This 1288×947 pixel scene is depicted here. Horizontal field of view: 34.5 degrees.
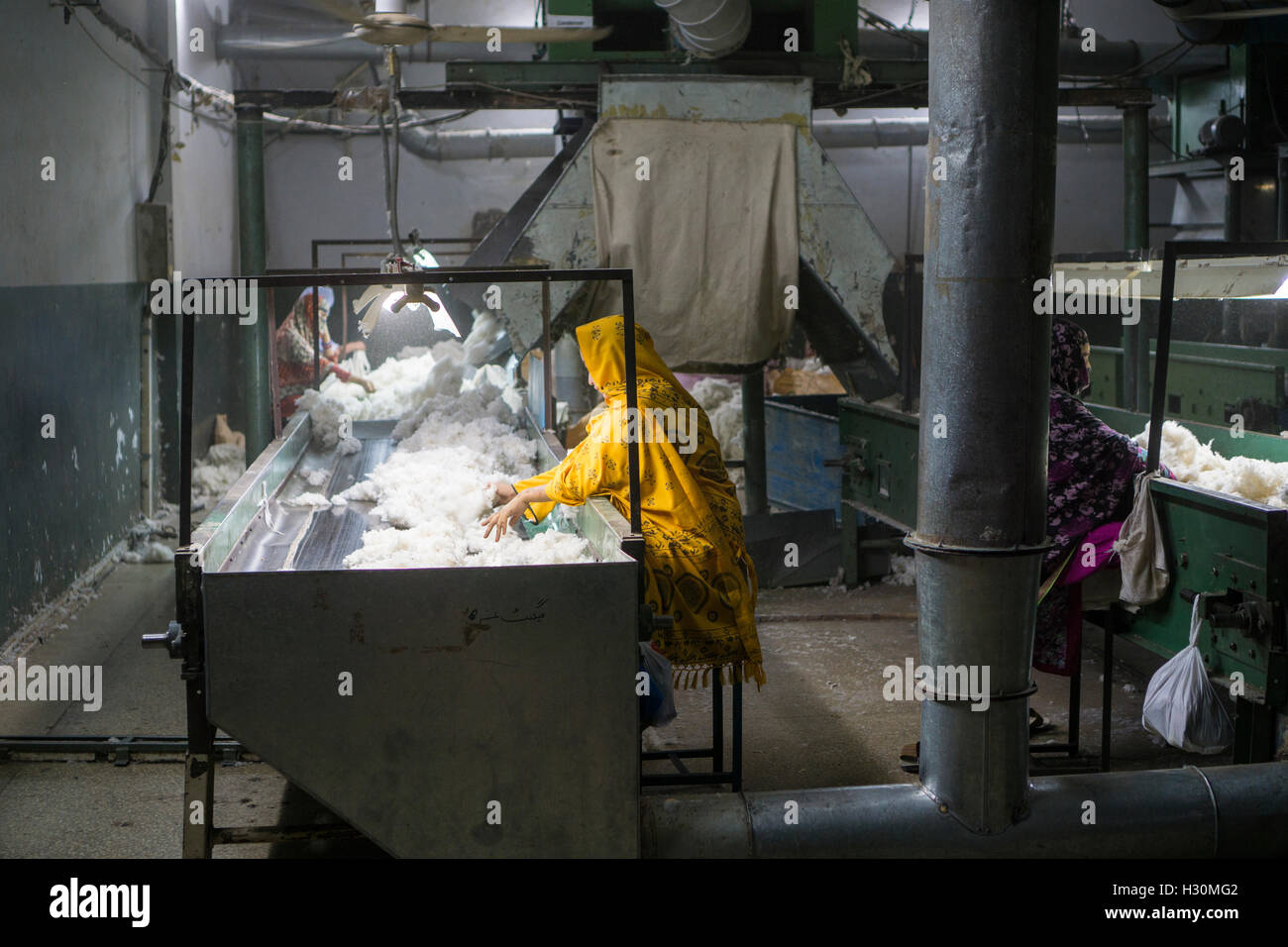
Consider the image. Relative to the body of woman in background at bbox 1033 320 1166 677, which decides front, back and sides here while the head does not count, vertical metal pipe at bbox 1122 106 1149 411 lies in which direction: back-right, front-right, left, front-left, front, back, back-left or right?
left

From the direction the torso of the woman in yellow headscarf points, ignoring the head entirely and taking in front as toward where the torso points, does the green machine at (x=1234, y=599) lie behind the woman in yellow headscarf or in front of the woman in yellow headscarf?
behind

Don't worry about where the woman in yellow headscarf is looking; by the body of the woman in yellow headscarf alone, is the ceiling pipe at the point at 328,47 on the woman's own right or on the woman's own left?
on the woman's own right

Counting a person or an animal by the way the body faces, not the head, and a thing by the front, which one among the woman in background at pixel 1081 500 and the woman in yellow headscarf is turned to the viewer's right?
the woman in background

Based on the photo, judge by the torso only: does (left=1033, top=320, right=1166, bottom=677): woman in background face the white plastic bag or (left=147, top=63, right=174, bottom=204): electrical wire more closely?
the white plastic bag

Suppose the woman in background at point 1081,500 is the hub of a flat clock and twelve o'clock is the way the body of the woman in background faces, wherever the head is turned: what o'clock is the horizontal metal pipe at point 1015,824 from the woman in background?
The horizontal metal pipe is roughly at 3 o'clock from the woman in background.

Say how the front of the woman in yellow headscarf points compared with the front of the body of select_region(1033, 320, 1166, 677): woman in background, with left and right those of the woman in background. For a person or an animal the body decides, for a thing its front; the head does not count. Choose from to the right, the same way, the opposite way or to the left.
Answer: the opposite way

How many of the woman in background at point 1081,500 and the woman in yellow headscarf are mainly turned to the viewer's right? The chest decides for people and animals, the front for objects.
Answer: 1

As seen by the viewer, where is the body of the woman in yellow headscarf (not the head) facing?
to the viewer's left

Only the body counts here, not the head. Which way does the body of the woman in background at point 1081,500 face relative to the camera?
to the viewer's right

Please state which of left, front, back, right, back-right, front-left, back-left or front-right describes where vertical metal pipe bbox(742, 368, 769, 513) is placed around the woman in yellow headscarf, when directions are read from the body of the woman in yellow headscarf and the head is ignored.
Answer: right
